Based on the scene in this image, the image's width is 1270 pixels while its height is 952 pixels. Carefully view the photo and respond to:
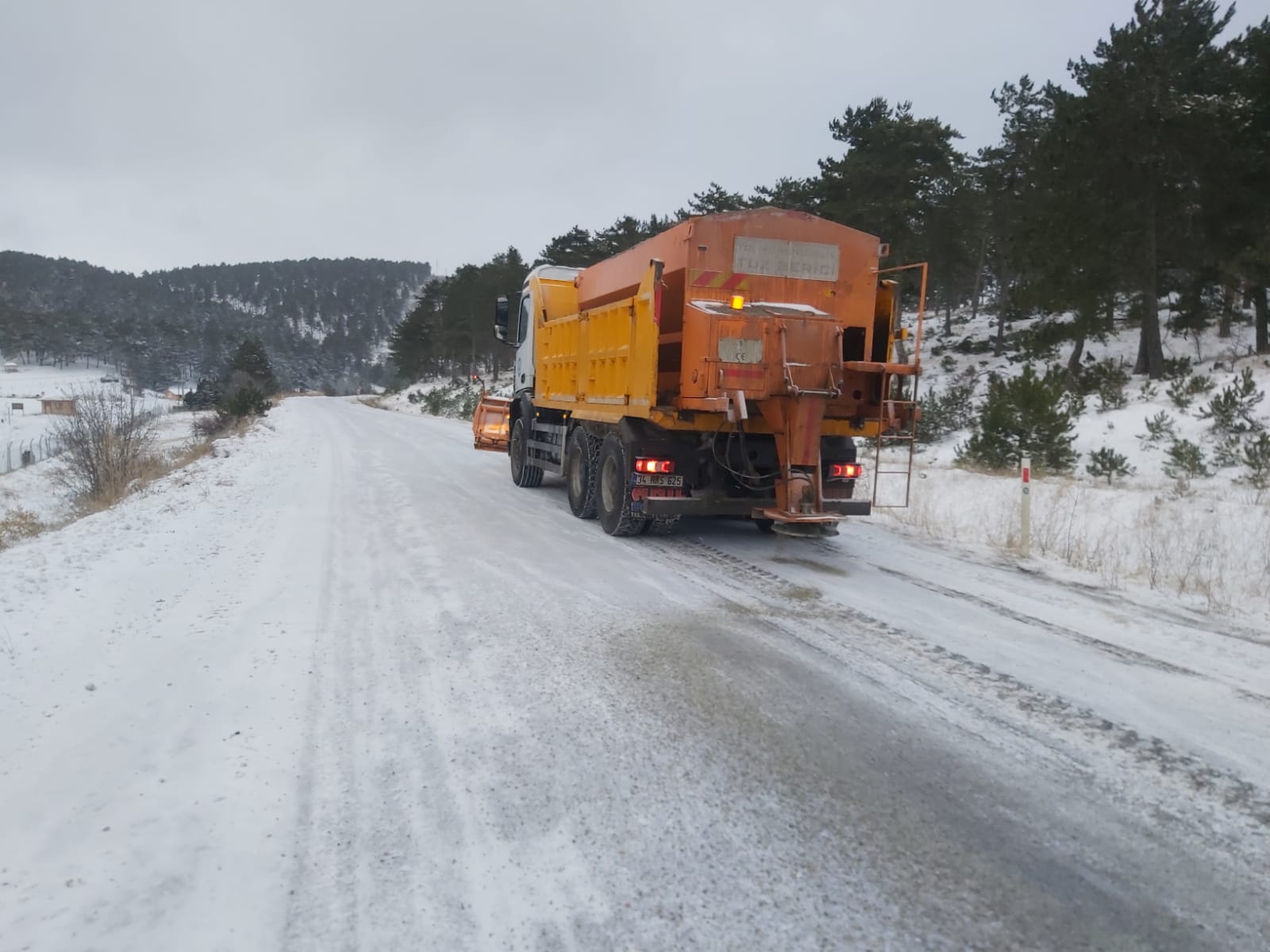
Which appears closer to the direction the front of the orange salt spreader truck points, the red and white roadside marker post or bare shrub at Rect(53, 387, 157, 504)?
the bare shrub

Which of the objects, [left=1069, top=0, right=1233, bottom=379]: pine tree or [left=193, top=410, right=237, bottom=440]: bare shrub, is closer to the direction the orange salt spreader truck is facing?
the bare shrub

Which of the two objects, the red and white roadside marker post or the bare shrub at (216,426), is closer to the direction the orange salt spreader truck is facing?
the bare shrub

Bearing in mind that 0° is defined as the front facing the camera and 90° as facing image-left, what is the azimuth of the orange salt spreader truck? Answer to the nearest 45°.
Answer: approximately 135°

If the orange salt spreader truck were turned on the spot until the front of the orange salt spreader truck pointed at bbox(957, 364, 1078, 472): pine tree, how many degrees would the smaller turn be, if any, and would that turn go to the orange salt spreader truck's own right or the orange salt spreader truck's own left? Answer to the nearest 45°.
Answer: approximately 90° to the orange salt spreader truck's own right

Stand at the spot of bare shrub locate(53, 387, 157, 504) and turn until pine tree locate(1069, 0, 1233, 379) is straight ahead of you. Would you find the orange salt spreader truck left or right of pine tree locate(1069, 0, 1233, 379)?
right

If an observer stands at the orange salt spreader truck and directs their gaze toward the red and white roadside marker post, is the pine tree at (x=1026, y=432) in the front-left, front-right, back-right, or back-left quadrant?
front-left

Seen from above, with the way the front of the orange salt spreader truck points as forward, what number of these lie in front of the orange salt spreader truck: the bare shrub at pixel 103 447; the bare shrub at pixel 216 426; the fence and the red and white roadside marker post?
3

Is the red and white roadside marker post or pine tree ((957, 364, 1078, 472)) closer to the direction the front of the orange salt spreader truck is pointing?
the pine tree

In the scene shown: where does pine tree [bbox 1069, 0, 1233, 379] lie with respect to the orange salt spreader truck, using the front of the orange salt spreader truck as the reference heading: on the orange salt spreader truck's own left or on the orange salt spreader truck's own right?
on the orange salt spreader truck's own right

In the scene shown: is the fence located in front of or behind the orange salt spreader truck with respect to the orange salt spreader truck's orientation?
in front
